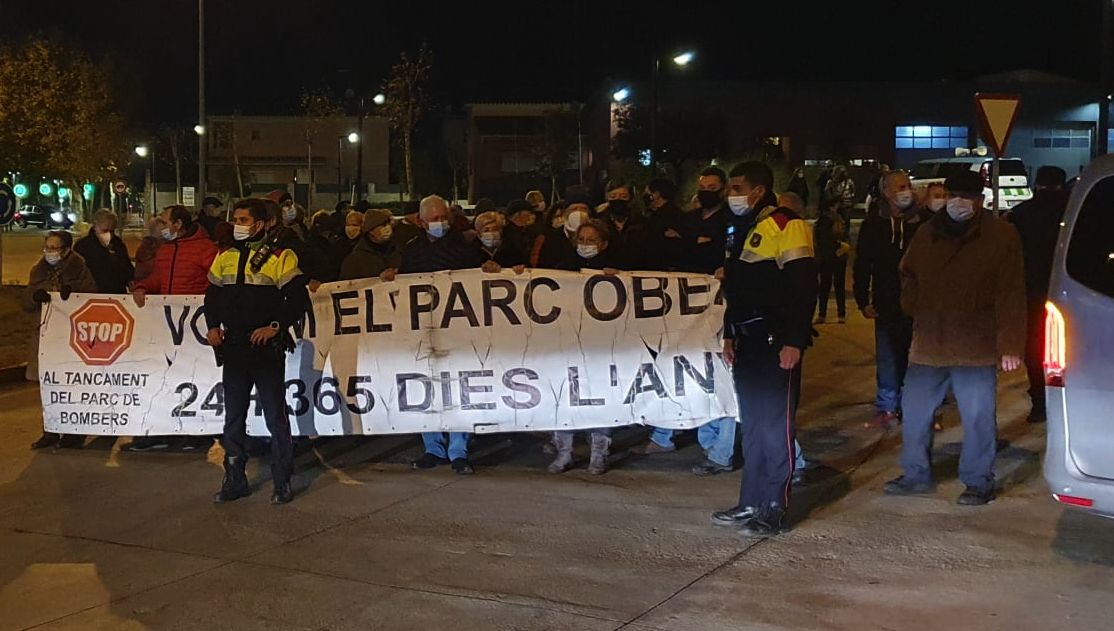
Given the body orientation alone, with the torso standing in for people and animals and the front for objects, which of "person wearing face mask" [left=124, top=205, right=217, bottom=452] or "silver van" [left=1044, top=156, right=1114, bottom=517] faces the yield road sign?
the silver van

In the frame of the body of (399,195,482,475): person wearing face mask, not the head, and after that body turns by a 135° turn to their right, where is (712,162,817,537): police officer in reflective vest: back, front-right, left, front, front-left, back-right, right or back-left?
back

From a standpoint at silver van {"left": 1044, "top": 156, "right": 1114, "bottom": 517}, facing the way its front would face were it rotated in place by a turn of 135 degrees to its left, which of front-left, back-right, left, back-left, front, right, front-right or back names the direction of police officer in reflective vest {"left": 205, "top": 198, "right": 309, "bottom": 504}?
front-right

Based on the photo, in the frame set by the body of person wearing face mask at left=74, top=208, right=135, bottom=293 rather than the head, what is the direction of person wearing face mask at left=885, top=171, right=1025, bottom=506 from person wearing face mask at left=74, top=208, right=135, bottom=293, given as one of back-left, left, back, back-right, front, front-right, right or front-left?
front-left

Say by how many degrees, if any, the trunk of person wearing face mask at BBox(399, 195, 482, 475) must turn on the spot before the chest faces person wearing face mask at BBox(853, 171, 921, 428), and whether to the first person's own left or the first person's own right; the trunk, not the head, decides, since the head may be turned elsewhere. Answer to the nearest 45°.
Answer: approximately 90° to the first person's own left

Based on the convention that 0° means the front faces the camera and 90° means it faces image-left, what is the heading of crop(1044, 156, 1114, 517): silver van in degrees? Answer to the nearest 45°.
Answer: approximately 180°

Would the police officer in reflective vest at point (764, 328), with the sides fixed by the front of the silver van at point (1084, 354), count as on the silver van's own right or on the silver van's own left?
on the silver van's own left

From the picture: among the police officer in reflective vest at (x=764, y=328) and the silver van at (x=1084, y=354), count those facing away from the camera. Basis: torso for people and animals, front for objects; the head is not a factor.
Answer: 1

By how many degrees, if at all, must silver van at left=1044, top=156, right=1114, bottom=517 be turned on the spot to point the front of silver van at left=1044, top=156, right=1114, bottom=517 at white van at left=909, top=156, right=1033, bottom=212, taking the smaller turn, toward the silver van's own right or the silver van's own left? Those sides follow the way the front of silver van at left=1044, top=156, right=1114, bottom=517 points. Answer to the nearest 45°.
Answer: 0° — it already faces it

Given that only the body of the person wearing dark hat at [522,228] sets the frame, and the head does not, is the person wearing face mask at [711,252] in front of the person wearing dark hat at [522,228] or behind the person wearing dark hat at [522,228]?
in front

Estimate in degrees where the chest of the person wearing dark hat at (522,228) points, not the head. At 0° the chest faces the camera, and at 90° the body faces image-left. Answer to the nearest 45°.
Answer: approximately 0°
